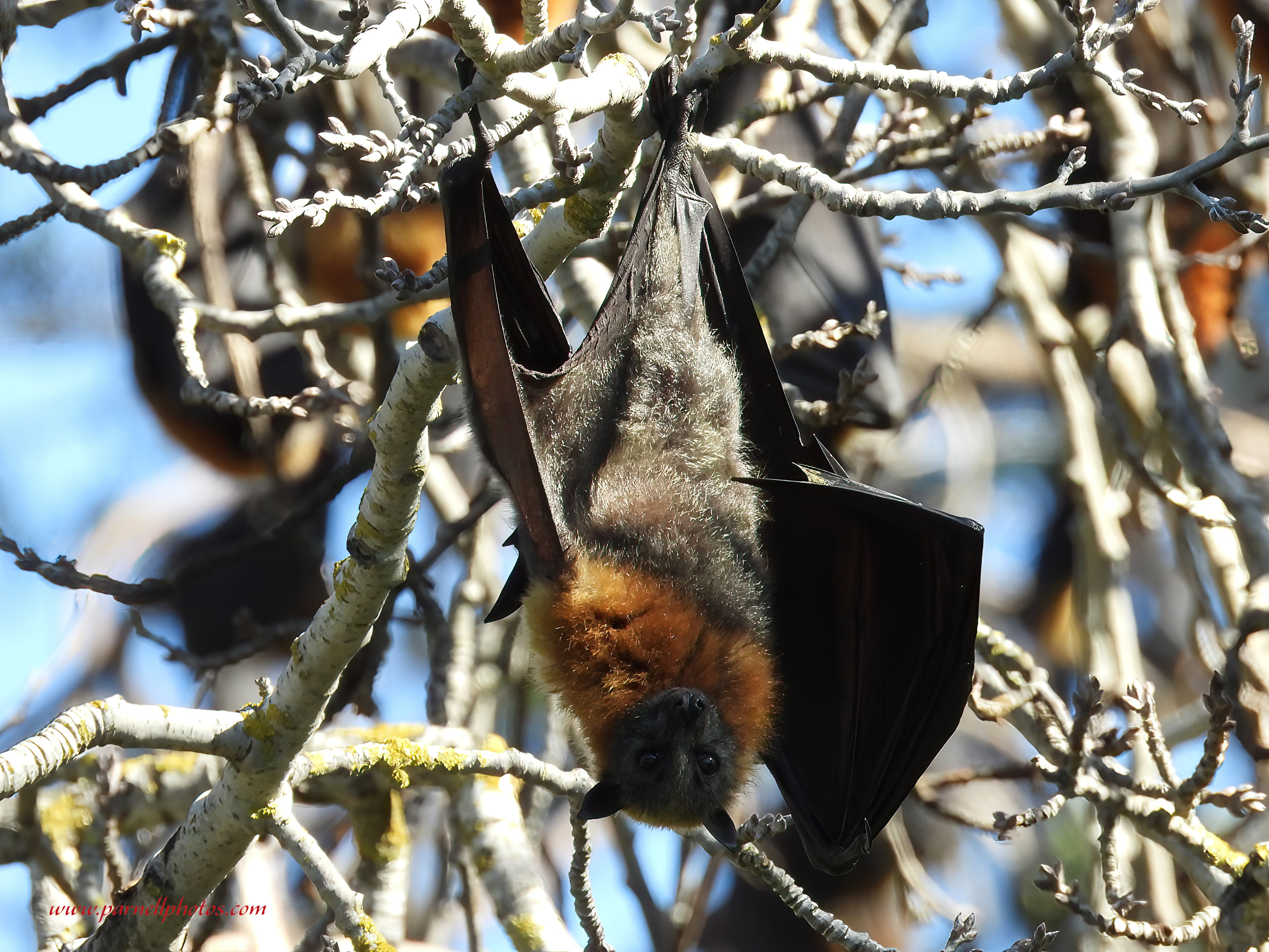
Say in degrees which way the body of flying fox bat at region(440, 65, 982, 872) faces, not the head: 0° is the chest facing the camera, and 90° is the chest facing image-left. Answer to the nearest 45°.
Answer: approximately 0°
